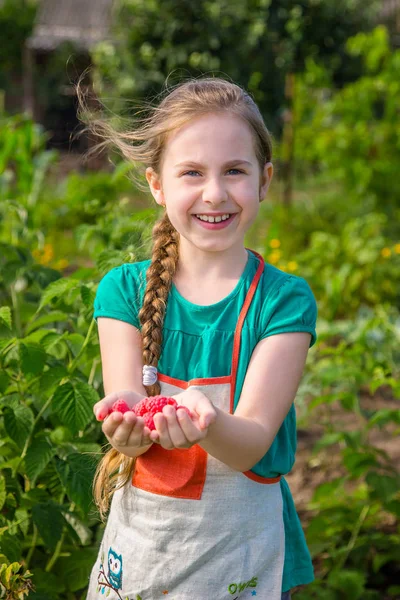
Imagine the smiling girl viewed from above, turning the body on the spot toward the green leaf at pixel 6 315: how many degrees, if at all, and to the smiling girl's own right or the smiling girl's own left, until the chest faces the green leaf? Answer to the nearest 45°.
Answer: approximately 135° to the smiling girl's own right

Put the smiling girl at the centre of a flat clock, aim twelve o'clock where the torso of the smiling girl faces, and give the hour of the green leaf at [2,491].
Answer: The green leaf is roughly at 4 o'clock from the smiling girl.

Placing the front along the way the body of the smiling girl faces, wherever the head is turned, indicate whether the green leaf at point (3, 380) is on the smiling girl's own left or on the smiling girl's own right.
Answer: on the smiling girl's own right

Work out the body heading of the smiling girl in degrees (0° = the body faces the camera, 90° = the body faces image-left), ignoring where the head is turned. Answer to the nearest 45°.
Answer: approximately 0°
